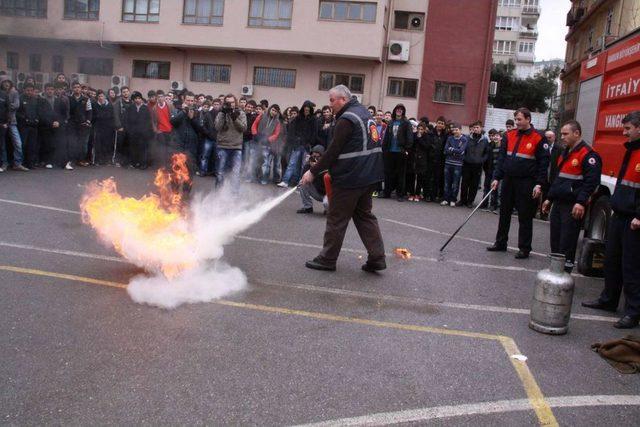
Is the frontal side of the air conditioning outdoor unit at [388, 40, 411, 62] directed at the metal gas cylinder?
yes

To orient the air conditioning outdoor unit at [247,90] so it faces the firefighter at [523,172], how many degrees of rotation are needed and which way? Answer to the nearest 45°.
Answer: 0° — it already faces them

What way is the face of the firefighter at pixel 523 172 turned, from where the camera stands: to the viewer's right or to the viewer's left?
to the viewer's left

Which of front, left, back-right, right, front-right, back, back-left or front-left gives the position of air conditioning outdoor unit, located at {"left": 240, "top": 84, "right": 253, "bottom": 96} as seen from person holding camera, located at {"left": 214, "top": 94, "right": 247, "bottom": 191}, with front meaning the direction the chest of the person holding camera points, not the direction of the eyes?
back

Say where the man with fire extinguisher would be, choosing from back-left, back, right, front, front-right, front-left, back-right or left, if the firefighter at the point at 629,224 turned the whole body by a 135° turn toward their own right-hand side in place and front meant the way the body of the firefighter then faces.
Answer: back-left

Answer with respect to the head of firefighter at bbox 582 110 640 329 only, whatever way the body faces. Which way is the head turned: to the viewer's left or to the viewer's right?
to the viewer's left

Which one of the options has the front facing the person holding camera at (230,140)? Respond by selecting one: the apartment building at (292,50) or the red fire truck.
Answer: the apartment building

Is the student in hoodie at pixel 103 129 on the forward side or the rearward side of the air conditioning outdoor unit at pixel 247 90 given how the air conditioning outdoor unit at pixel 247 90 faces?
on the forward side

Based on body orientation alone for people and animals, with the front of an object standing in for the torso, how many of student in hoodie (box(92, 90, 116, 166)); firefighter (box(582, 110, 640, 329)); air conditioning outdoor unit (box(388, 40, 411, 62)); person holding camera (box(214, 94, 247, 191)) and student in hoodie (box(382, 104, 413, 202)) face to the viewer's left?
1

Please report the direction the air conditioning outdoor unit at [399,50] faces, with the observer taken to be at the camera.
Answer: facing the viewer

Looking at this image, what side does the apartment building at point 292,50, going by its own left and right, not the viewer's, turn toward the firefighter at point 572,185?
front

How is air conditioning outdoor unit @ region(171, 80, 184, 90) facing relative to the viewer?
toward the camera
